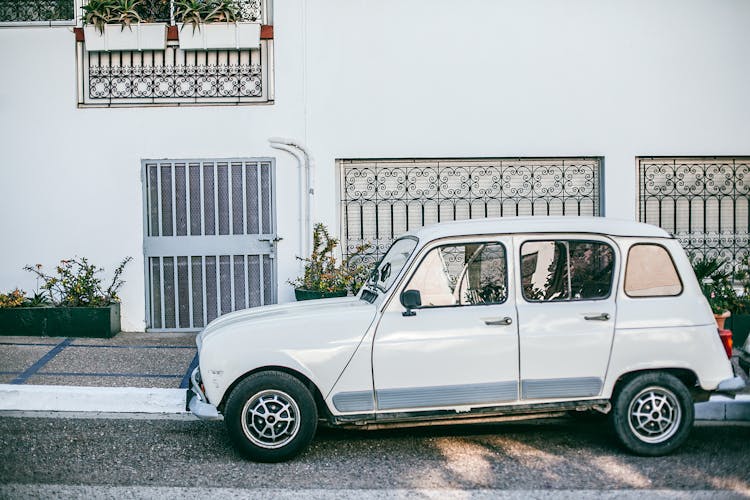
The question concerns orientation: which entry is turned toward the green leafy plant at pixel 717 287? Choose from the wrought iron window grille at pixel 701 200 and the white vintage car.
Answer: the wrought iron window grille

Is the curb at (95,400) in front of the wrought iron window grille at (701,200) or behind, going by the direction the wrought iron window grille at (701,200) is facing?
in front

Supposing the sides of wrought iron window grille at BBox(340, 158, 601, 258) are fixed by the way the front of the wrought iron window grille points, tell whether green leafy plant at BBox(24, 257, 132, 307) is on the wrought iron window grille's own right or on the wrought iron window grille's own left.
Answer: on the wrought iron window grille's own right

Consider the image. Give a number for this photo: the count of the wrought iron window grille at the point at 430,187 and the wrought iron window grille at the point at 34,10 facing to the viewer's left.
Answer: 0

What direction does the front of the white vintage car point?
to the viewer's left

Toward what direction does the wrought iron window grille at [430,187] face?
toward the camera

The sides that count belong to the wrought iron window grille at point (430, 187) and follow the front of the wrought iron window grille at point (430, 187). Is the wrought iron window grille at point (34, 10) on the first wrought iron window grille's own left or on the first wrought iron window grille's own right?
on the first wrought iron window grille's own right

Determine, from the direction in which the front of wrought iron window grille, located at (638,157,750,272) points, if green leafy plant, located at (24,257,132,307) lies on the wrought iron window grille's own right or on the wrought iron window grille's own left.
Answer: on the wrought iron window grille's own right

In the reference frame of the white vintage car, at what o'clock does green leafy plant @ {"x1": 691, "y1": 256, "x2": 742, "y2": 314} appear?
The green leafy plant is roughly at 4 o'clock from the white vintage car.

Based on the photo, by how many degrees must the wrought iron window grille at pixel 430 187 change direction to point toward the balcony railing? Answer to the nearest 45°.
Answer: approximately 90° to its right

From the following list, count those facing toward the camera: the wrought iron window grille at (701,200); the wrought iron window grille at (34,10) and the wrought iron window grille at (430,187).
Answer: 3
